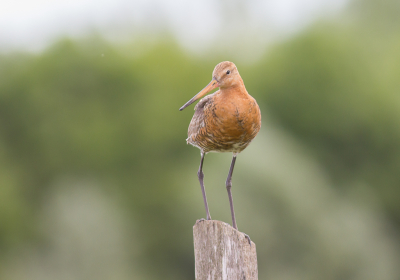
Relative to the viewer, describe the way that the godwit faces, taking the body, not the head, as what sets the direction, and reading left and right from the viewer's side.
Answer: facing the viewer and to the right of the viewer
